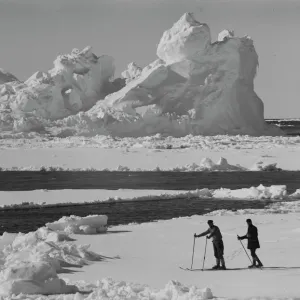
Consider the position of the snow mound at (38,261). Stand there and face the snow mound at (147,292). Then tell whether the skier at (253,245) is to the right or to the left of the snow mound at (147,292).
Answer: left

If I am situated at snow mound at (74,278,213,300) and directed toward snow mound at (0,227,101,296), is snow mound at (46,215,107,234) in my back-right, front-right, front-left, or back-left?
front-right

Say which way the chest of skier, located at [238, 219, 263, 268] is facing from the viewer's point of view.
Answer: to the viewer's left

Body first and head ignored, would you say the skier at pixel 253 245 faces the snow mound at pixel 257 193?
no

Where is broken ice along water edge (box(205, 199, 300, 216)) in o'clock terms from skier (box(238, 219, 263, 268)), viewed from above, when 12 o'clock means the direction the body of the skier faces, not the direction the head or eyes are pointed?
The broken ice along water edge is roughly at 3 o'clock from the skier.

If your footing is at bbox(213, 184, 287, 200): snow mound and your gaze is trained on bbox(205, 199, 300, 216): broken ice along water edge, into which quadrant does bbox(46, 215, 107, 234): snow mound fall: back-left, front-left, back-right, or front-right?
front-right

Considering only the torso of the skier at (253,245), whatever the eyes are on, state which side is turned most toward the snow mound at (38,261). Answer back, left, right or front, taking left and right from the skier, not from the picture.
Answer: front
